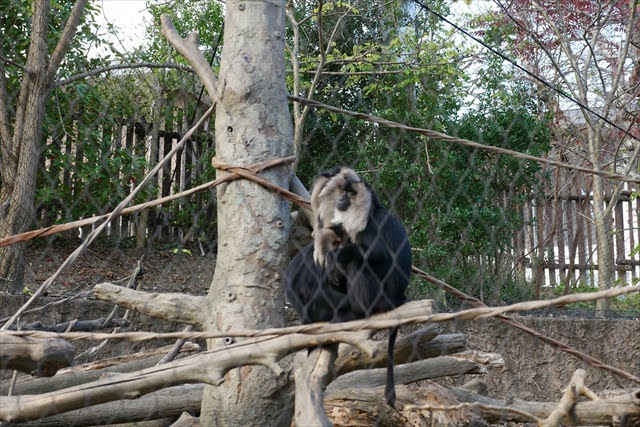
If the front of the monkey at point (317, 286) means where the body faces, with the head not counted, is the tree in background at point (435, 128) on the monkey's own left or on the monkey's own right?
on the monkey's own left

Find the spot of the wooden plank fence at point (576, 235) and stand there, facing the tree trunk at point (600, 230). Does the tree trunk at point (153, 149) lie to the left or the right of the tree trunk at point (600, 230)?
right

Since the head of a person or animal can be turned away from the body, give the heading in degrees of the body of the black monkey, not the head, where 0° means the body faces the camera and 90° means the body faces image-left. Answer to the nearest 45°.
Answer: approximately 45°

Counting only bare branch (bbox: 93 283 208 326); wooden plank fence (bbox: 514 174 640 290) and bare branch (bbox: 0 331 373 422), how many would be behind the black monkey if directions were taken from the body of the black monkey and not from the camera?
1
